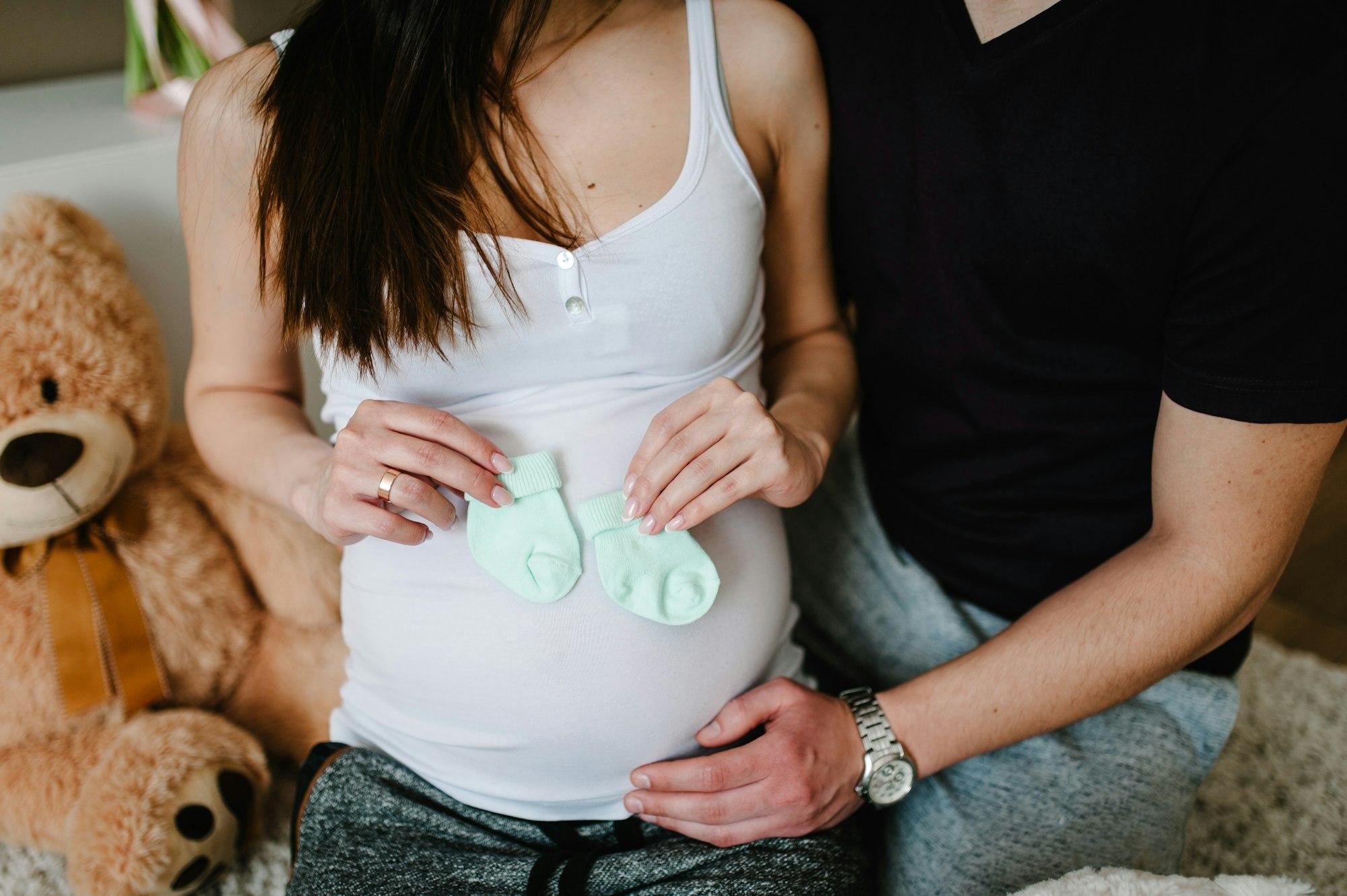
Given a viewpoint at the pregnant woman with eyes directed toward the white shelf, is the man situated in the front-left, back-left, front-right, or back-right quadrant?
back-right

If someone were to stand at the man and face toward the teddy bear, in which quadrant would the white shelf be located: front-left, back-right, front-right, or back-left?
front-right

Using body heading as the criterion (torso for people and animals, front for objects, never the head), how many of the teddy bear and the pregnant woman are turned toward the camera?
2

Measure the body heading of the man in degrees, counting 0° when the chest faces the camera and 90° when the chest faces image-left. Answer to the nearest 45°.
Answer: approximately 45°

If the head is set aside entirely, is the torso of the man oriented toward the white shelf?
no

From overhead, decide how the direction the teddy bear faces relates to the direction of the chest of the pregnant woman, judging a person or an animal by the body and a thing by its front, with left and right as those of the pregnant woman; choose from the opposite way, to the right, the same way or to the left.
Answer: the same way

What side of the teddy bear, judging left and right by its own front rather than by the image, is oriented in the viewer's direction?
front
